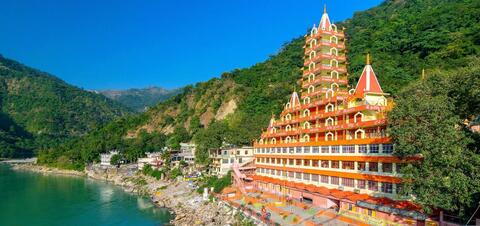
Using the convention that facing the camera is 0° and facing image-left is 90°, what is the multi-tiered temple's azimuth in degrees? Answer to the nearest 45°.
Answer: approximately 45°

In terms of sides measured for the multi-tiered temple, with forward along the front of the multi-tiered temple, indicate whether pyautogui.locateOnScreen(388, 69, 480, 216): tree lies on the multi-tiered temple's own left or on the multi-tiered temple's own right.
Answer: on the multi-tiered temple's own left
